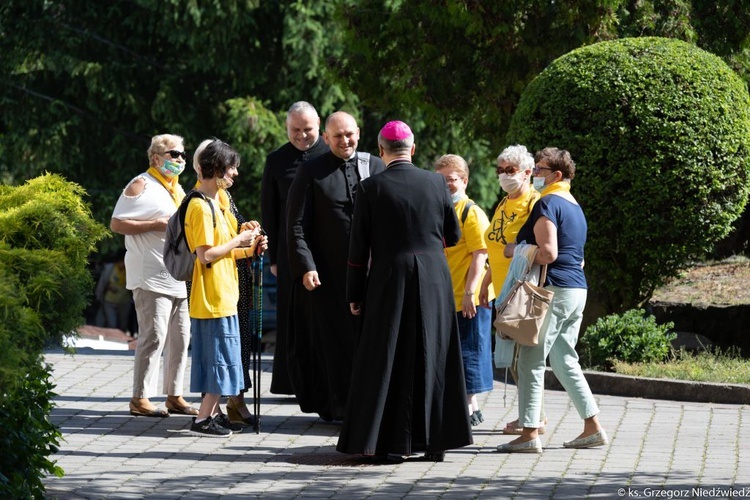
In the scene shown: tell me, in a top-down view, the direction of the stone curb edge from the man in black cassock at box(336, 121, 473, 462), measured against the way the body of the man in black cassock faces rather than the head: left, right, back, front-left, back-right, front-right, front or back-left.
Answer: front-right

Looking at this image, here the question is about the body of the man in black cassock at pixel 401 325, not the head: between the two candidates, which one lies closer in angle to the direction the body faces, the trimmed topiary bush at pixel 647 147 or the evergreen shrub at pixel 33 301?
the trimmed topiary bush

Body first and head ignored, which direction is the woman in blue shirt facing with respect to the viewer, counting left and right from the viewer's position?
facing to the left of the viewer

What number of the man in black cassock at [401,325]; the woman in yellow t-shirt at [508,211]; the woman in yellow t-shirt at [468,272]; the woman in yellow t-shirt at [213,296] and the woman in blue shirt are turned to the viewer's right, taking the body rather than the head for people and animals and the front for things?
1

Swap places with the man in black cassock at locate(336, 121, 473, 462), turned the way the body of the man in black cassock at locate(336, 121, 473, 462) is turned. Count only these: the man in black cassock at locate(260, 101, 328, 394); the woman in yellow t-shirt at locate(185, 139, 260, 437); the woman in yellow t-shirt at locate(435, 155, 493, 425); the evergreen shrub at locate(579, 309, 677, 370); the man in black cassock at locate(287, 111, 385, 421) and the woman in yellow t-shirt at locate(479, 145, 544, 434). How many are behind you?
0

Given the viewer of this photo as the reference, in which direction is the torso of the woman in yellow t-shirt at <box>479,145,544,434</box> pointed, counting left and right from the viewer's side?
facing the viewer and to the left of the viewer

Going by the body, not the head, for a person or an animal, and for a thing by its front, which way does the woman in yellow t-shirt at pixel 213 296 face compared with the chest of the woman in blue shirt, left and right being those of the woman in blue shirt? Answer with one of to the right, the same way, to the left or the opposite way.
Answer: the opposite way

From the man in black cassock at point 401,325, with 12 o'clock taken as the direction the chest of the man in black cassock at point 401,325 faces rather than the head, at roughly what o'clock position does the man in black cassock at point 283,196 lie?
the man in black cassock at point 283,196 is roughly at 11 o'clock from the man in black cassock at point 401,325.

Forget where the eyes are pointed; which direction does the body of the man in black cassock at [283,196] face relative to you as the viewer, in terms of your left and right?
facing the viewer and to the right of the viewer

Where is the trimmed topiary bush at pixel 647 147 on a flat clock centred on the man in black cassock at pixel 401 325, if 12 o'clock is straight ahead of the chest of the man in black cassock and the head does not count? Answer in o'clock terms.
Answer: The trimmed topiary bush is roughly at 1 o'clock from the man in black cassock.

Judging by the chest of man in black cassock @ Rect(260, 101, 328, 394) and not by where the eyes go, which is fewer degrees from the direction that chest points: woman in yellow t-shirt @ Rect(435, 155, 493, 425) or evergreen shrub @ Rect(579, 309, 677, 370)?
the woman in yellow t-shirt

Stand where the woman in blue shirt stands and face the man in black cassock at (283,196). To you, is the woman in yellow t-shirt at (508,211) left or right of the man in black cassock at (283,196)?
right

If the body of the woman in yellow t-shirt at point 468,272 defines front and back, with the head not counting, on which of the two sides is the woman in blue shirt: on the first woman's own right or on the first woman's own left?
on the first woman's own left

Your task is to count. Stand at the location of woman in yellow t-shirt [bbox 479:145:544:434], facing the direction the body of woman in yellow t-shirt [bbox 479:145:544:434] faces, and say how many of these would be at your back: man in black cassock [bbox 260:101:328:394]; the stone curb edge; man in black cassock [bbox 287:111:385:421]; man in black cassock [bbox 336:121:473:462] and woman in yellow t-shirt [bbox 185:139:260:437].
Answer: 1

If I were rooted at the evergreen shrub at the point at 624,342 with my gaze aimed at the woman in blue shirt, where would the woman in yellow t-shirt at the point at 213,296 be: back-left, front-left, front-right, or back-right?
front-right

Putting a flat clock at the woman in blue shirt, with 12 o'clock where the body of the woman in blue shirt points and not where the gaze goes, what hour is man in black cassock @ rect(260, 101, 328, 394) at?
The man in black cassock is roughly at 1 o'clock from the woman in blue shirt.

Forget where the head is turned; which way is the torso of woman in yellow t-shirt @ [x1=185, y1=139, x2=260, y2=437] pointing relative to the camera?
to the viewer's right

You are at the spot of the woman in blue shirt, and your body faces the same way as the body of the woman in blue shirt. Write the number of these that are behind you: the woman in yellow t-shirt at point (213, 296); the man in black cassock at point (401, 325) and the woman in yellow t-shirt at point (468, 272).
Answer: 0

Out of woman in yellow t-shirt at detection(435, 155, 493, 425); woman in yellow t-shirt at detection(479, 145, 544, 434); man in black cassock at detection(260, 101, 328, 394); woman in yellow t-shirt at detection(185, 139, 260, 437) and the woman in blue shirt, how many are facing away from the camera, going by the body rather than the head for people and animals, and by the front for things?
0
